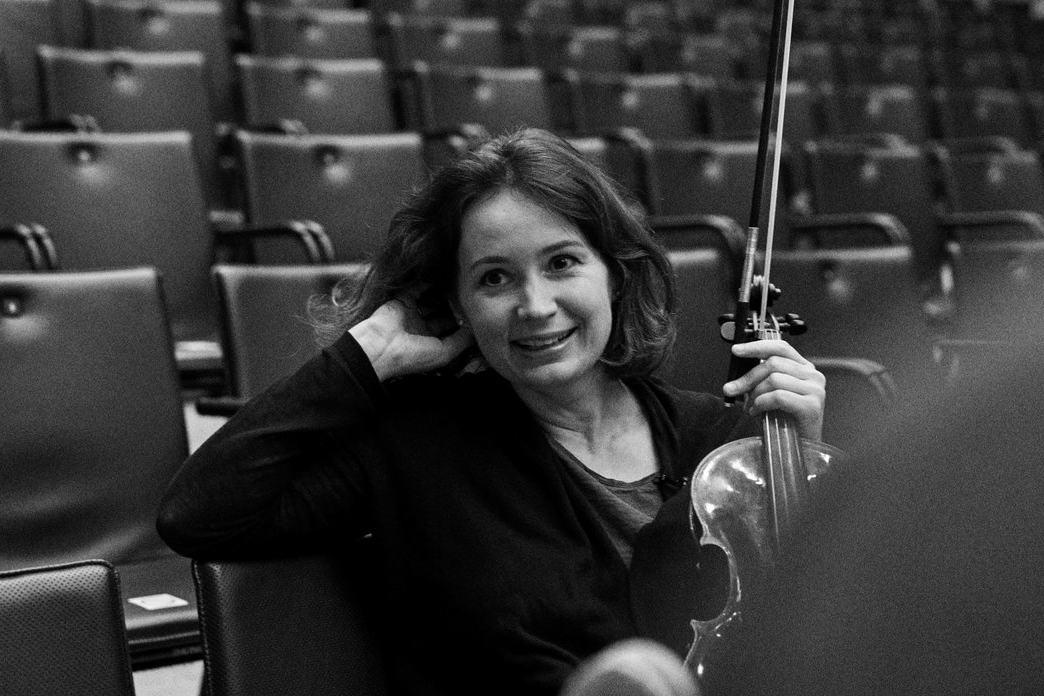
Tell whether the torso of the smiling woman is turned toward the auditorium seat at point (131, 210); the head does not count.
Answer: no

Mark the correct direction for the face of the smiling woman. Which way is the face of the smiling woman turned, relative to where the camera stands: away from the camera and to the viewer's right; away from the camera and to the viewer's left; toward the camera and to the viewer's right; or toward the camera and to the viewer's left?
toward the camera and to the viewer's right

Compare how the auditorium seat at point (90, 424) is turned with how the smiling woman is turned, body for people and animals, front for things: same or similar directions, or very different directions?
same or similar directions

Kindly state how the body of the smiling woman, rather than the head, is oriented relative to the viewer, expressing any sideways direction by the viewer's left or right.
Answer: facing the viewer and to the right of the viewer

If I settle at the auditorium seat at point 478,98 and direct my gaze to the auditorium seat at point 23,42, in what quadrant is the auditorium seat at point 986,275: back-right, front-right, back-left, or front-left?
back-left

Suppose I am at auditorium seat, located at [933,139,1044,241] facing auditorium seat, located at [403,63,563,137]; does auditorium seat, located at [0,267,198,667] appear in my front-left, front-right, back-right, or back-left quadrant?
front-left

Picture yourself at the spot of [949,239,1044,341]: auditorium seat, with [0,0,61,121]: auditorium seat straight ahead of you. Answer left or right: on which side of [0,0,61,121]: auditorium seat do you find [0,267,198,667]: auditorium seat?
left

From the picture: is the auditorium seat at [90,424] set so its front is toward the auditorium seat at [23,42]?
no

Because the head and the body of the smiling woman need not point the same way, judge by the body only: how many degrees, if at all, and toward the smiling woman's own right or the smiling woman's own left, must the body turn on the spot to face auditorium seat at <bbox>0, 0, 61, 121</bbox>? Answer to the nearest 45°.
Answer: approximately 180°

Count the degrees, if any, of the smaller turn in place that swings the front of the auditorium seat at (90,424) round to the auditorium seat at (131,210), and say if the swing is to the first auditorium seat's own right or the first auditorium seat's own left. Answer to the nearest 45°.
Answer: approximately 135° to the first auditorium seat's own left
